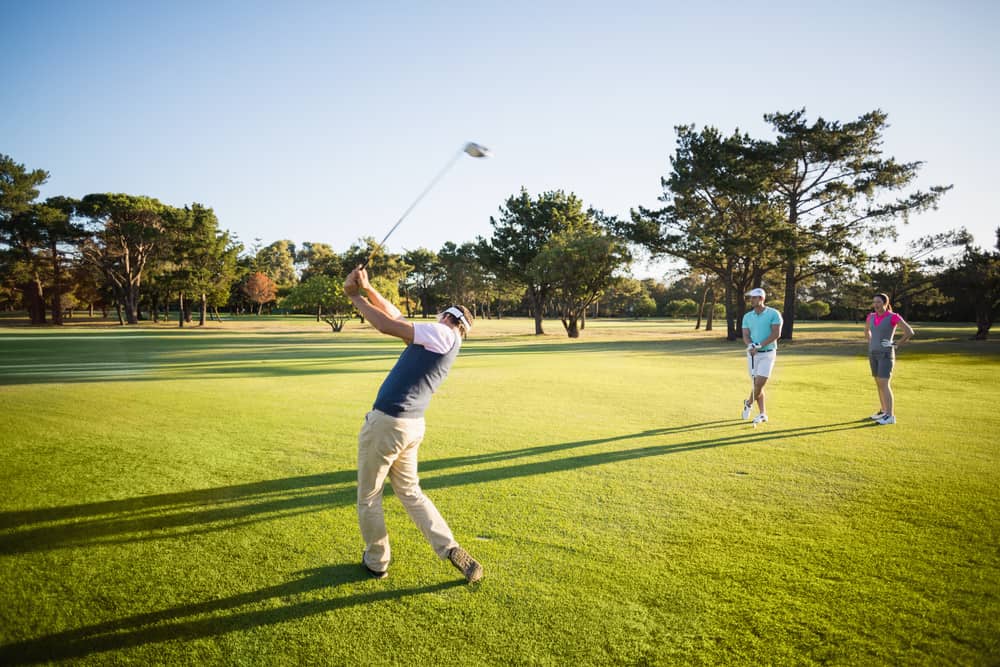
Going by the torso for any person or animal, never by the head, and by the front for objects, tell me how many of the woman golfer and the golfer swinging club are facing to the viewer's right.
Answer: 0

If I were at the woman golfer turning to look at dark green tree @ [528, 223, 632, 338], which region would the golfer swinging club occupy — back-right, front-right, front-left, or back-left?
back-left

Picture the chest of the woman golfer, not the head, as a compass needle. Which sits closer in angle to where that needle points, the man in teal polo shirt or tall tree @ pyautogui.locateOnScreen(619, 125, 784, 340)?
the man in teal polo shirt

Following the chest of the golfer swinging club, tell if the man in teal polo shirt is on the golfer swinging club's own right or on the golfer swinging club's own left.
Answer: on the golfer swinging club's own right

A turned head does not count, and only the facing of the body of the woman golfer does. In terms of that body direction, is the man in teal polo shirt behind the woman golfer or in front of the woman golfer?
in front

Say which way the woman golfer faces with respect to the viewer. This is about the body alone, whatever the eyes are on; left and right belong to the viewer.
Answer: facing the viewer and to the left of the viewer

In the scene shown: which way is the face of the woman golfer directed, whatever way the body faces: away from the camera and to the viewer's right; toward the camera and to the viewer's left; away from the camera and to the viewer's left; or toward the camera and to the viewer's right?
toward the camera and to the viewer's left

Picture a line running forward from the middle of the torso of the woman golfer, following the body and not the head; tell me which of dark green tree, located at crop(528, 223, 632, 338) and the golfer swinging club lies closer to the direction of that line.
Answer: the golfer swinging club

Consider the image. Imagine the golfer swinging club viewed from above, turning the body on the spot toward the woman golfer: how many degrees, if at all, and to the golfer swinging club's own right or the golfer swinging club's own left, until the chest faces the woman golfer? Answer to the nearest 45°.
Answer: approximately 90° to the golfer swinging club's own right

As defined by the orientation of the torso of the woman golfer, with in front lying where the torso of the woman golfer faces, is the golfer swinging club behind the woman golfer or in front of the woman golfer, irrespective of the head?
in front

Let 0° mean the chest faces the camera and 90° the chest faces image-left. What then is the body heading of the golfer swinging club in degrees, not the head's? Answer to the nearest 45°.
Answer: approximately 135°
